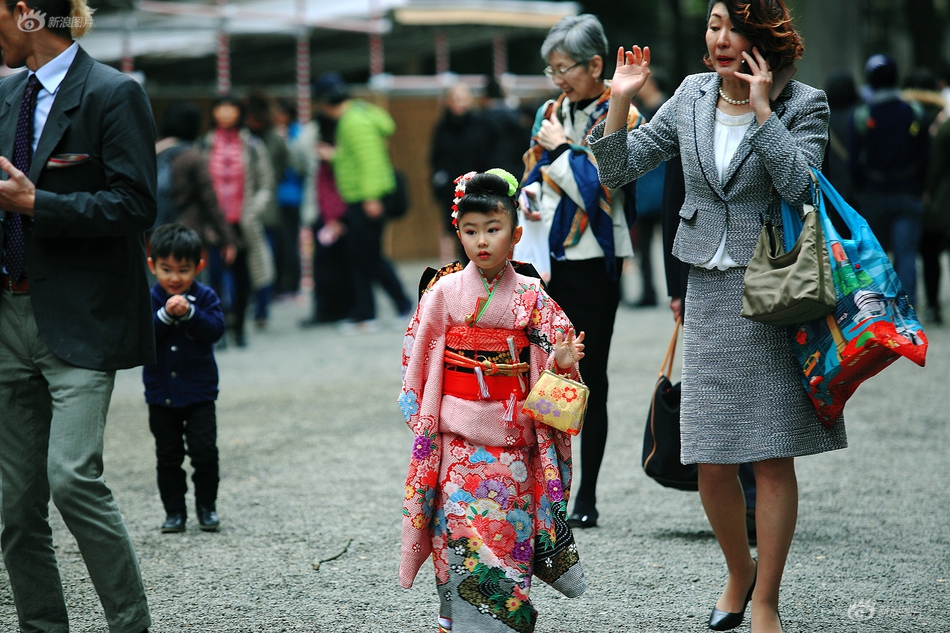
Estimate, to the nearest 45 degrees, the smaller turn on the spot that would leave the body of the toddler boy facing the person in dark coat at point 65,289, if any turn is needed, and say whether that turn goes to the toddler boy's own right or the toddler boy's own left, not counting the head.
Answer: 0° — they already face them

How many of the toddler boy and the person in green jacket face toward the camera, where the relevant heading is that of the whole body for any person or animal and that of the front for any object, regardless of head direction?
1

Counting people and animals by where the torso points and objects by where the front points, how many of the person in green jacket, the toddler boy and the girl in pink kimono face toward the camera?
2

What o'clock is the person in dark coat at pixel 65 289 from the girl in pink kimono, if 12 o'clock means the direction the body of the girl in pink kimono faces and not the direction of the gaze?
The person in dark coat is roughly at 3 o'clock from the girl in pink kimono.

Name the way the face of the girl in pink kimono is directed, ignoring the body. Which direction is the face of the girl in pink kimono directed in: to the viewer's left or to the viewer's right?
to the viewer's left

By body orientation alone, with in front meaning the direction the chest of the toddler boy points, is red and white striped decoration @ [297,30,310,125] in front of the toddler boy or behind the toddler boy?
behind

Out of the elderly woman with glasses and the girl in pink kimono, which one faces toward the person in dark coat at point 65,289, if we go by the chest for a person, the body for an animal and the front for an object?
the elderly woman with glasses
